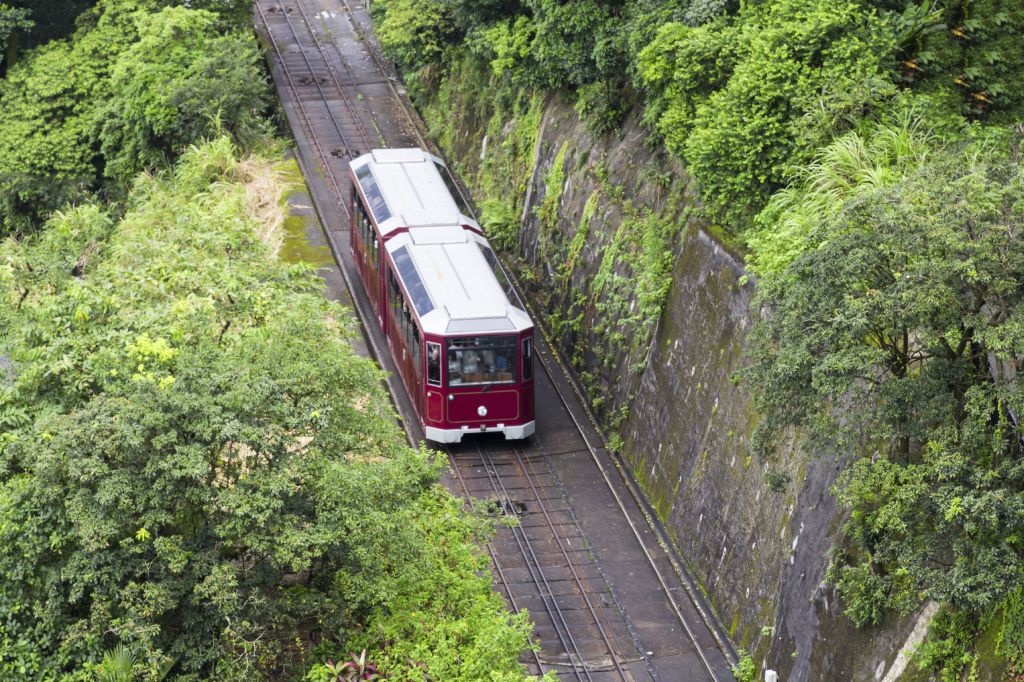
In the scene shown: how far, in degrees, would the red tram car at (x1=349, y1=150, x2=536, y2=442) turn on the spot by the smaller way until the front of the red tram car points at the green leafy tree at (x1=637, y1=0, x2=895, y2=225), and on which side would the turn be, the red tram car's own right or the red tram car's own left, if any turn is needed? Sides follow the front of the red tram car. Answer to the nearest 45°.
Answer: approximately 90° to the red tram car's own left

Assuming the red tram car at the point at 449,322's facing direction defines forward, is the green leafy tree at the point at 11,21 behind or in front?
behind

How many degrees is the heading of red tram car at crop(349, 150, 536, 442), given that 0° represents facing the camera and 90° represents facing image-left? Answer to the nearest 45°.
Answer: approximately 0°

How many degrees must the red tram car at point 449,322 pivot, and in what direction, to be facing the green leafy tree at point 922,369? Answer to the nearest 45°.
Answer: approximately 45° to its left

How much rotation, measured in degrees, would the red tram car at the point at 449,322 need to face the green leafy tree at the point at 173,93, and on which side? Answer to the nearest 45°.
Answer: approximately 135° to its right
